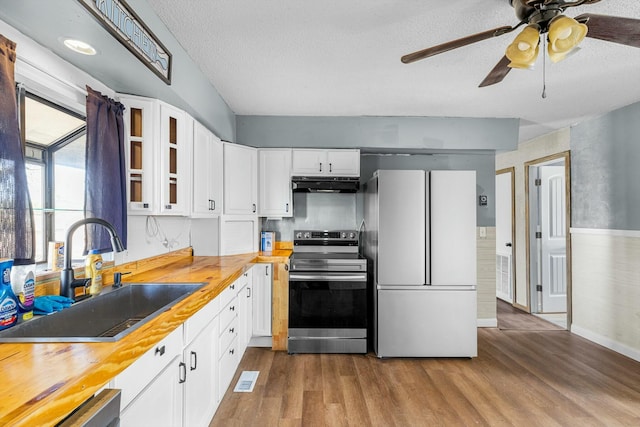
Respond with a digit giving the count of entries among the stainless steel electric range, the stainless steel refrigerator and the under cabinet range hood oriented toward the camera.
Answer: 3

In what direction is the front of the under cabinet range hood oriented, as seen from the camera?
facing the viewer

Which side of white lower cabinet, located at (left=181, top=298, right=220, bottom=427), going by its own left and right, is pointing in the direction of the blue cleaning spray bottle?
right

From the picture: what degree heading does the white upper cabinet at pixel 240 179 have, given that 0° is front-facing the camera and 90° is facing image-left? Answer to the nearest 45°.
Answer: approximately 315°

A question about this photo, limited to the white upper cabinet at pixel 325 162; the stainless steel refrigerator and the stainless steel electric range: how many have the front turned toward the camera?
3

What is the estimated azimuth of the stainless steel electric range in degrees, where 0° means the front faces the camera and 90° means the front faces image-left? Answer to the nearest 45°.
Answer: approximately 0°

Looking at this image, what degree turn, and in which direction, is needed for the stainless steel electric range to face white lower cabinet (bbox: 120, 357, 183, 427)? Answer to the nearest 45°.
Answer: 0° — it already faces it

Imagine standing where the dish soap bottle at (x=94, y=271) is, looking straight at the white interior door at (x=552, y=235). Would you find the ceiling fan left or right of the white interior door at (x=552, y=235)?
right

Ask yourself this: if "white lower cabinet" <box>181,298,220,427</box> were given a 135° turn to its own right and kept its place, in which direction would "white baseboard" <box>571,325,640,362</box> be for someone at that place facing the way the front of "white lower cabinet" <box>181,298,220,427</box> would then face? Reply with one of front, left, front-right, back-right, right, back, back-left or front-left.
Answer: back

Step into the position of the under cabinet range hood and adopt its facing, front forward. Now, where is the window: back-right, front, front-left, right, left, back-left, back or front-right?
front-right

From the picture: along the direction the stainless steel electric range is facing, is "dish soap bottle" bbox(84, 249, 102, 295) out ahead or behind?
ahead

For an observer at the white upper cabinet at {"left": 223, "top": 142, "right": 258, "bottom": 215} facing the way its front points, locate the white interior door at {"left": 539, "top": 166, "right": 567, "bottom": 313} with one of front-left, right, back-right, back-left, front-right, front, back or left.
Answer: front-left

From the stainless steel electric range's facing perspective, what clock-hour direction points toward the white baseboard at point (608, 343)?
The white baseboard is roughly at 9 o'clock from the stainless steel electric range.

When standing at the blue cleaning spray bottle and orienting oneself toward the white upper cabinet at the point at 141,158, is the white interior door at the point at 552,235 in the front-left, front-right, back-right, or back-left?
front-right

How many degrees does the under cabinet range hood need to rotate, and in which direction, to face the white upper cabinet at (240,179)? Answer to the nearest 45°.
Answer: approximately 90° to its right

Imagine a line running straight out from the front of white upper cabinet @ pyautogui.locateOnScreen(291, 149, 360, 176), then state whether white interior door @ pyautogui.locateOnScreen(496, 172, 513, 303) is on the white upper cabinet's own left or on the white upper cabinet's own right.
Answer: on the white upper cabinet's own left

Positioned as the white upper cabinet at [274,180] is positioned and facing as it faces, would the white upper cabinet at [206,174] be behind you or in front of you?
in front

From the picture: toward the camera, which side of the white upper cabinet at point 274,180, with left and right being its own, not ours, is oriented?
front
